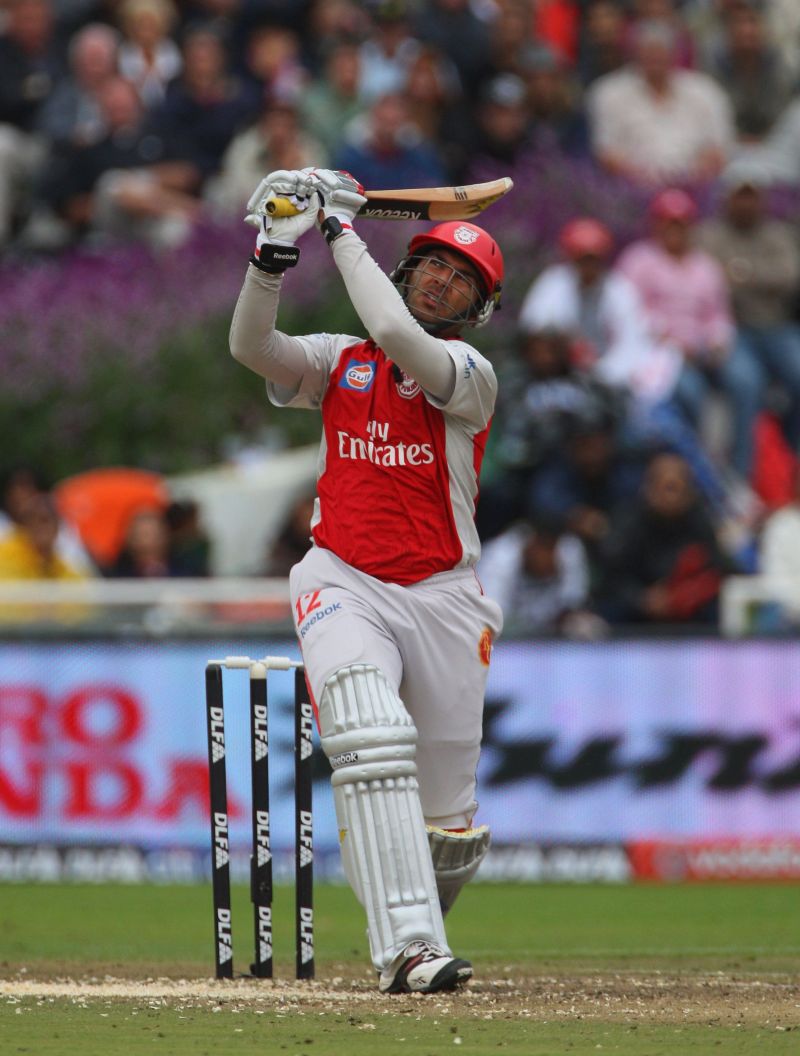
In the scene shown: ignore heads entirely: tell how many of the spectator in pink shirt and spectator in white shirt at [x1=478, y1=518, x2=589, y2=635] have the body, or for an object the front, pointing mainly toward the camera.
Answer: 2

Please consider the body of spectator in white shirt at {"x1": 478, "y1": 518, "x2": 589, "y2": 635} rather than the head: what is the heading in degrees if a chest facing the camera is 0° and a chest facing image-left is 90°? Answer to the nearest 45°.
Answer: approximately 0°
